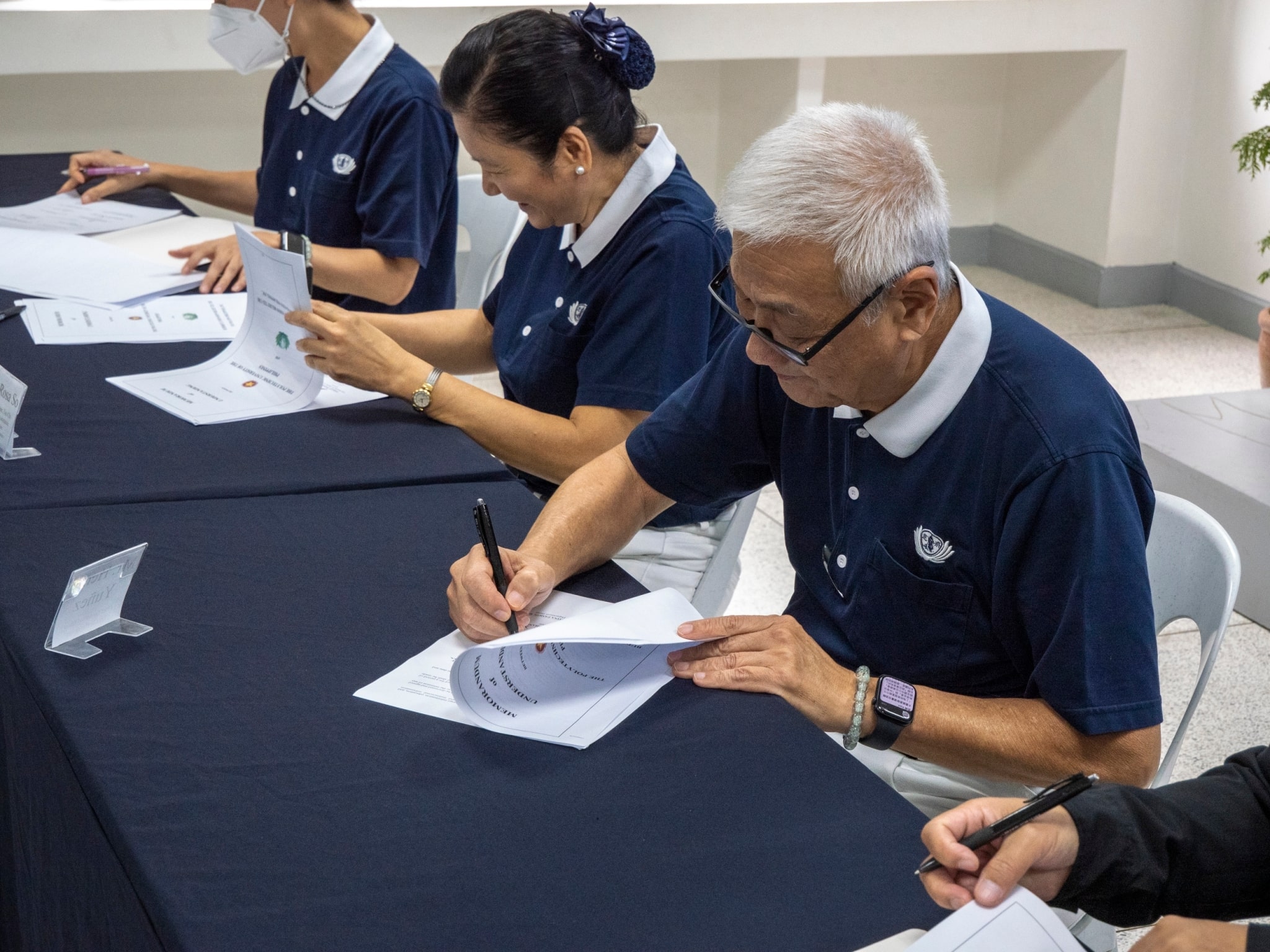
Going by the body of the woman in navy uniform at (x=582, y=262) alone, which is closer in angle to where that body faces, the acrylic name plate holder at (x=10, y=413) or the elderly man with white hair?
the acrylic name plate holder

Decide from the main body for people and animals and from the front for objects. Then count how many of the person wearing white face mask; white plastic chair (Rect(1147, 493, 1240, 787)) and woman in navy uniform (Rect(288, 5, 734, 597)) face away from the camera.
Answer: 0

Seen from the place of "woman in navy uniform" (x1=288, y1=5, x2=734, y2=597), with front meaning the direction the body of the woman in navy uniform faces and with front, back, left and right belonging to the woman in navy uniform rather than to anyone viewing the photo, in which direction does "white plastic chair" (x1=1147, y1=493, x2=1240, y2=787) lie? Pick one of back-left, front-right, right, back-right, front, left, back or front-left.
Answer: left

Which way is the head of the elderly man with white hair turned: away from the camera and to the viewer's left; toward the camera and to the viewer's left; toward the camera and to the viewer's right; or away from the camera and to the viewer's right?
toward the camera and to the viewer's left

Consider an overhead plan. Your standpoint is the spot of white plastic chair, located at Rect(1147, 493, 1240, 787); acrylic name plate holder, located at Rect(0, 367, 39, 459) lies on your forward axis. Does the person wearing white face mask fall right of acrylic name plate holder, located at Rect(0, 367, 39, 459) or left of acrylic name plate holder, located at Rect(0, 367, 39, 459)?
right

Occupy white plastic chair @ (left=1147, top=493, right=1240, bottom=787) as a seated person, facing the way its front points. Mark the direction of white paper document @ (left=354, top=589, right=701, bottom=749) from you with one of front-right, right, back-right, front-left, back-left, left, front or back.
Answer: front

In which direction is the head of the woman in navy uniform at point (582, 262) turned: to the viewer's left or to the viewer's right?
to the viewer's left

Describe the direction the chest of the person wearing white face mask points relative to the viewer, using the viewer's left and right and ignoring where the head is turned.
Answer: facing the viewer and to the left of the viewer

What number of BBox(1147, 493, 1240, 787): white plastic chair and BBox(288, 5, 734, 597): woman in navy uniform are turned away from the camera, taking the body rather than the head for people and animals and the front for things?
0

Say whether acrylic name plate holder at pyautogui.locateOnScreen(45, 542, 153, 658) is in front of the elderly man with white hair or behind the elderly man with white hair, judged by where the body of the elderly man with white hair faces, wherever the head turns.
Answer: in front

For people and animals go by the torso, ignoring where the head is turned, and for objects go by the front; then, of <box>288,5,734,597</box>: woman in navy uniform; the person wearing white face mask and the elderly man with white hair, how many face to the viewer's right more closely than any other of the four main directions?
0

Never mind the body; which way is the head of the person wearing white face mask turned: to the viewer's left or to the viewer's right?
to the viewer's left

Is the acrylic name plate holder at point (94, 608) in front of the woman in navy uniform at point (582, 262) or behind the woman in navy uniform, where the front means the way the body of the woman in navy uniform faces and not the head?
in front
